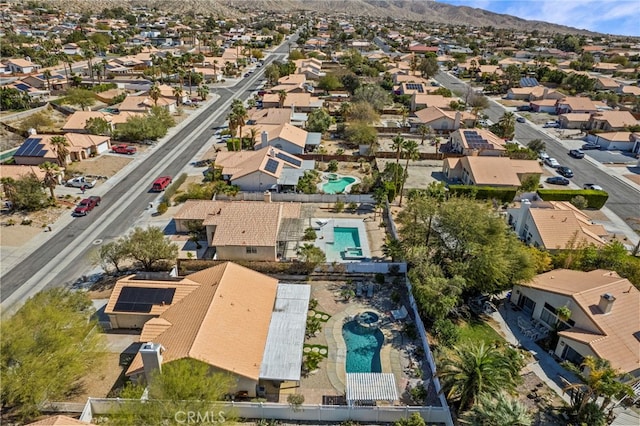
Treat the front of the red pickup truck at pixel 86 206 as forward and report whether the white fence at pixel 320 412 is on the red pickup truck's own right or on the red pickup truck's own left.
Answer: on the red pickup truck's own left

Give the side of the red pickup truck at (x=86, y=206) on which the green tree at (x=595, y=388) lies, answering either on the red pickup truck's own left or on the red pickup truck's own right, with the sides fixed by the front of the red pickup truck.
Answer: on the red pickup truck's own left

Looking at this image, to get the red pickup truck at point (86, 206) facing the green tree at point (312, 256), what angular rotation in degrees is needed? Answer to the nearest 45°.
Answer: approximately 90° to its left

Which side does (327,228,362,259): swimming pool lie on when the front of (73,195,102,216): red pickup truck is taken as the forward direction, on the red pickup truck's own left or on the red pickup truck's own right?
on the red pickup truck's own left

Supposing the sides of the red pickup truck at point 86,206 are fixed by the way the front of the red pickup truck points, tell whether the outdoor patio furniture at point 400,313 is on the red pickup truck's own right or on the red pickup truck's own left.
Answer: on the red pickup truck's own left

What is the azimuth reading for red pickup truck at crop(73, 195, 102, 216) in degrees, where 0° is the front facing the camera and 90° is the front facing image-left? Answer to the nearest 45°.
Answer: approximately 45°

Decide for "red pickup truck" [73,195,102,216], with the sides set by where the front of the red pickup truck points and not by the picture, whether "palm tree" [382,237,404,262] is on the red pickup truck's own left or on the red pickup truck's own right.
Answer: on the red pickup truck's own left

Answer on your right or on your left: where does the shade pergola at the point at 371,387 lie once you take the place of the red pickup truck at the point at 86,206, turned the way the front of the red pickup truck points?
on your left
